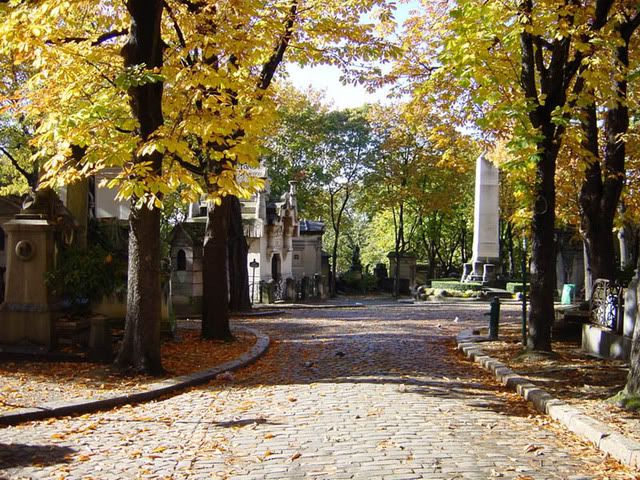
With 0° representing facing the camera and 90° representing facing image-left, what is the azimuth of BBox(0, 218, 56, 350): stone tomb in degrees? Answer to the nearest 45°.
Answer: approximately 0°

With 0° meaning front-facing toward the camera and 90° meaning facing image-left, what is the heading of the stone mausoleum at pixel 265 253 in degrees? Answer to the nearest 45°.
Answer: approximately 315°

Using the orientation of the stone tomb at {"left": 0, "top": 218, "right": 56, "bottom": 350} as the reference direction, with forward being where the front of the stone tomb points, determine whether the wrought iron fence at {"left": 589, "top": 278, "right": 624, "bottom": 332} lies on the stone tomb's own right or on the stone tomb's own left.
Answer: on the stone tomb's own left

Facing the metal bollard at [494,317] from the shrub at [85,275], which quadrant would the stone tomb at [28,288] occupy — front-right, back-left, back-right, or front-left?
back-right

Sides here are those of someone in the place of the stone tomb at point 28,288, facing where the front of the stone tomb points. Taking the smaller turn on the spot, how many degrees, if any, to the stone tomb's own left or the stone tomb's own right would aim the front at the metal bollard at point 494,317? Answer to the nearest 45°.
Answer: approximately 90° to the stone tomb's own left

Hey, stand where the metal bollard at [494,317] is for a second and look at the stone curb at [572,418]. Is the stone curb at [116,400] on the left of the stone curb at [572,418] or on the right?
right
